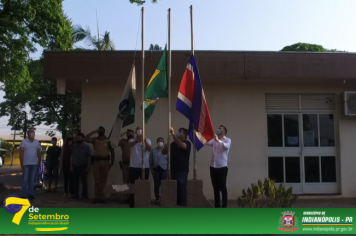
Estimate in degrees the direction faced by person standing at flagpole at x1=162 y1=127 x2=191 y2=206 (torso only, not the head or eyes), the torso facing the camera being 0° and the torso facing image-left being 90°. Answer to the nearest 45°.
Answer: approximately 45°

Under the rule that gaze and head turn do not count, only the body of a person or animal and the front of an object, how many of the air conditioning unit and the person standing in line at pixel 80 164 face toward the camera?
2

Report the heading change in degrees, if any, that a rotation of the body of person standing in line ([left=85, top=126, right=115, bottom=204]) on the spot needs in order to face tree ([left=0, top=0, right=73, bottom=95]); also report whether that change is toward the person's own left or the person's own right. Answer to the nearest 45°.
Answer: approximately 135° to the person's own right

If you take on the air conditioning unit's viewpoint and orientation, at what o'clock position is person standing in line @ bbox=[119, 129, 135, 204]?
The person standing in line is roughly at 2 o'clock from the air conditioning unit.
